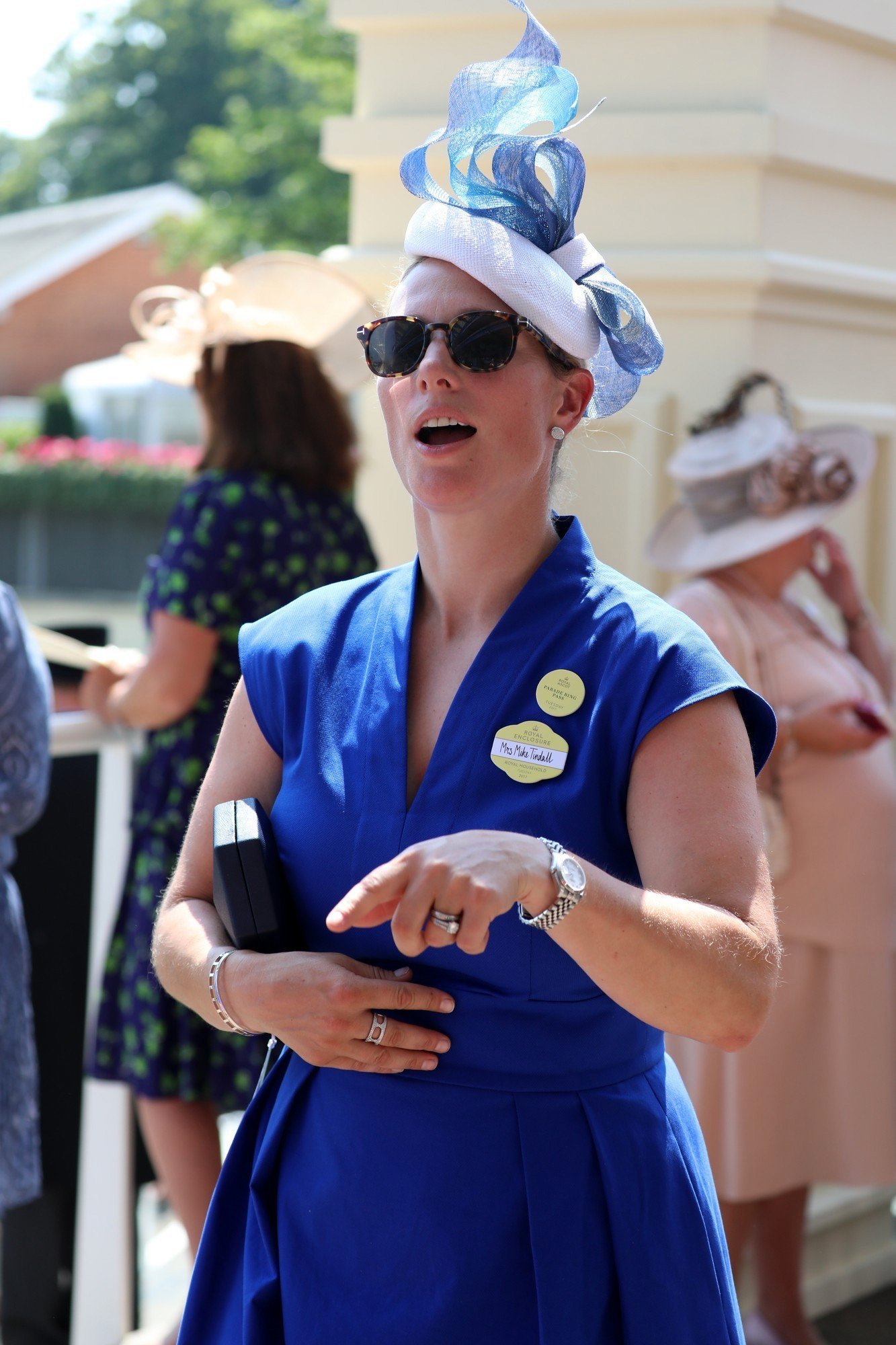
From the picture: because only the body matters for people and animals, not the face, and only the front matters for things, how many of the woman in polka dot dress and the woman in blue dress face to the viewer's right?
0

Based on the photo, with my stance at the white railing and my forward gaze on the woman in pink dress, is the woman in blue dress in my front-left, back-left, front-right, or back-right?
front-right

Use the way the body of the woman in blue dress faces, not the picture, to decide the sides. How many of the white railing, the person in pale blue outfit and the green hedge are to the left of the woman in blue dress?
0

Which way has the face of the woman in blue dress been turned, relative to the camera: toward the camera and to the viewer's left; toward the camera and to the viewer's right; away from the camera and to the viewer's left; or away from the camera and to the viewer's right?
toward the camera and to the viewer's left

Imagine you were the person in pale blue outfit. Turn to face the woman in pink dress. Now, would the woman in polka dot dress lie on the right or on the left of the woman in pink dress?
left

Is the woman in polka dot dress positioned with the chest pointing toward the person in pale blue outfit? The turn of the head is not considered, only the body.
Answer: no

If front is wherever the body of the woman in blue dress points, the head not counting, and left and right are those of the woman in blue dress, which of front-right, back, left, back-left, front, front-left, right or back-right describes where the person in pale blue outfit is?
right

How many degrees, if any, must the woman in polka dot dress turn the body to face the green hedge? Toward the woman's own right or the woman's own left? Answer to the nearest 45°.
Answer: approximately 45° to the woman's own right

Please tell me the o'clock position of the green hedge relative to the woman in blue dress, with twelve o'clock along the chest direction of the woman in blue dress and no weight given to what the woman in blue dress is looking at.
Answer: The green hedge is roughly at 4 o'clock from the woman in blue dress.

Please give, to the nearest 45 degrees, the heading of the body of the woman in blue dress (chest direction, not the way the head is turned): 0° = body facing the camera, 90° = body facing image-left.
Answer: approximately 45°

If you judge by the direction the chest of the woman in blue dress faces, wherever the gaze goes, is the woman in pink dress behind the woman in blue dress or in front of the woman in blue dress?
behind

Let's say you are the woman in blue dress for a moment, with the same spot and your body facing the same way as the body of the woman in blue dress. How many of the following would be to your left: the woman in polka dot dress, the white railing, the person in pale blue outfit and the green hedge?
0

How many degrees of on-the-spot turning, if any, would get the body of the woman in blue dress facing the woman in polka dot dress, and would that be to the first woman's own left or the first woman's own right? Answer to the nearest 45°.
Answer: approximately 135° to the first woman's own right

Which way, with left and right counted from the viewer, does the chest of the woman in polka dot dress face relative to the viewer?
facing away from the viewer and to the left of the viewer

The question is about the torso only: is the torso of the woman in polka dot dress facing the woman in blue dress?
no
